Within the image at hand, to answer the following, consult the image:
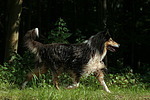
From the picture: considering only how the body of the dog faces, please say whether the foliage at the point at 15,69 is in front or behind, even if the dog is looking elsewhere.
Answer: behind

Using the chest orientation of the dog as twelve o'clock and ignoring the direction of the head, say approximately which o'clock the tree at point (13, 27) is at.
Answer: The tree is roughly at 8 o'clock from the dog.

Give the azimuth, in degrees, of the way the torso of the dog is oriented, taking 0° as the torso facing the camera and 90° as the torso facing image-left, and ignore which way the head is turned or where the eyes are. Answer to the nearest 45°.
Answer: approximately 270°
